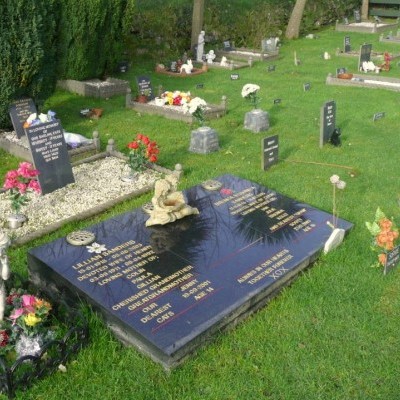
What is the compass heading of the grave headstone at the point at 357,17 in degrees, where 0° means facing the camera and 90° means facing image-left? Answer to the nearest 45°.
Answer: approximately 315°

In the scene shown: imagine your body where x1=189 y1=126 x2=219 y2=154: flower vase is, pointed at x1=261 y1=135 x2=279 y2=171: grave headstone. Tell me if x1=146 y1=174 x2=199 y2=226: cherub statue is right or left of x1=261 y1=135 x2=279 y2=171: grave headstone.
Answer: right

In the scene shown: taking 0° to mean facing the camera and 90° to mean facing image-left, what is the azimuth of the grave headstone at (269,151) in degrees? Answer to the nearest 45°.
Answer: approximately 315°

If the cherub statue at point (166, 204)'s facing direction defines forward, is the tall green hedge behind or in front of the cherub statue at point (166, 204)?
behind

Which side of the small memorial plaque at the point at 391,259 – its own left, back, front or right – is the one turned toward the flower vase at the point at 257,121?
back

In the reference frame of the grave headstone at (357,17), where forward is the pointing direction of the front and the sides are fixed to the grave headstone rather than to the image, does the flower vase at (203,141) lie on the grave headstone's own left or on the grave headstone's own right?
on the grave headstone's own right

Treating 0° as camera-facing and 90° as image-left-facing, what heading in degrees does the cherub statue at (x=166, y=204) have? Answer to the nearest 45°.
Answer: approximately 315°

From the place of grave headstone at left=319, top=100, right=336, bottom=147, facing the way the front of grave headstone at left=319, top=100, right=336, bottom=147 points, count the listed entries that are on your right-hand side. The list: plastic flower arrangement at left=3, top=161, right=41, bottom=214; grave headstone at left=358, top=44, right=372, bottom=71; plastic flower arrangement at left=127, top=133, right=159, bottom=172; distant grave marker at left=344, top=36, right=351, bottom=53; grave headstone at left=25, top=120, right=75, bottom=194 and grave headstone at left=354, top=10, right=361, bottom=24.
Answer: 3

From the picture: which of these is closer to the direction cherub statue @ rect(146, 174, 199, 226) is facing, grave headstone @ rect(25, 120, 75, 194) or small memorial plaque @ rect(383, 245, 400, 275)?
the small memorial plaque

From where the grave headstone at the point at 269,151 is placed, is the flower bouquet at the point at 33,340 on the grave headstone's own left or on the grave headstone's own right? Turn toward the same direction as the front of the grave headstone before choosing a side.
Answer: on the grave headstone's own right
